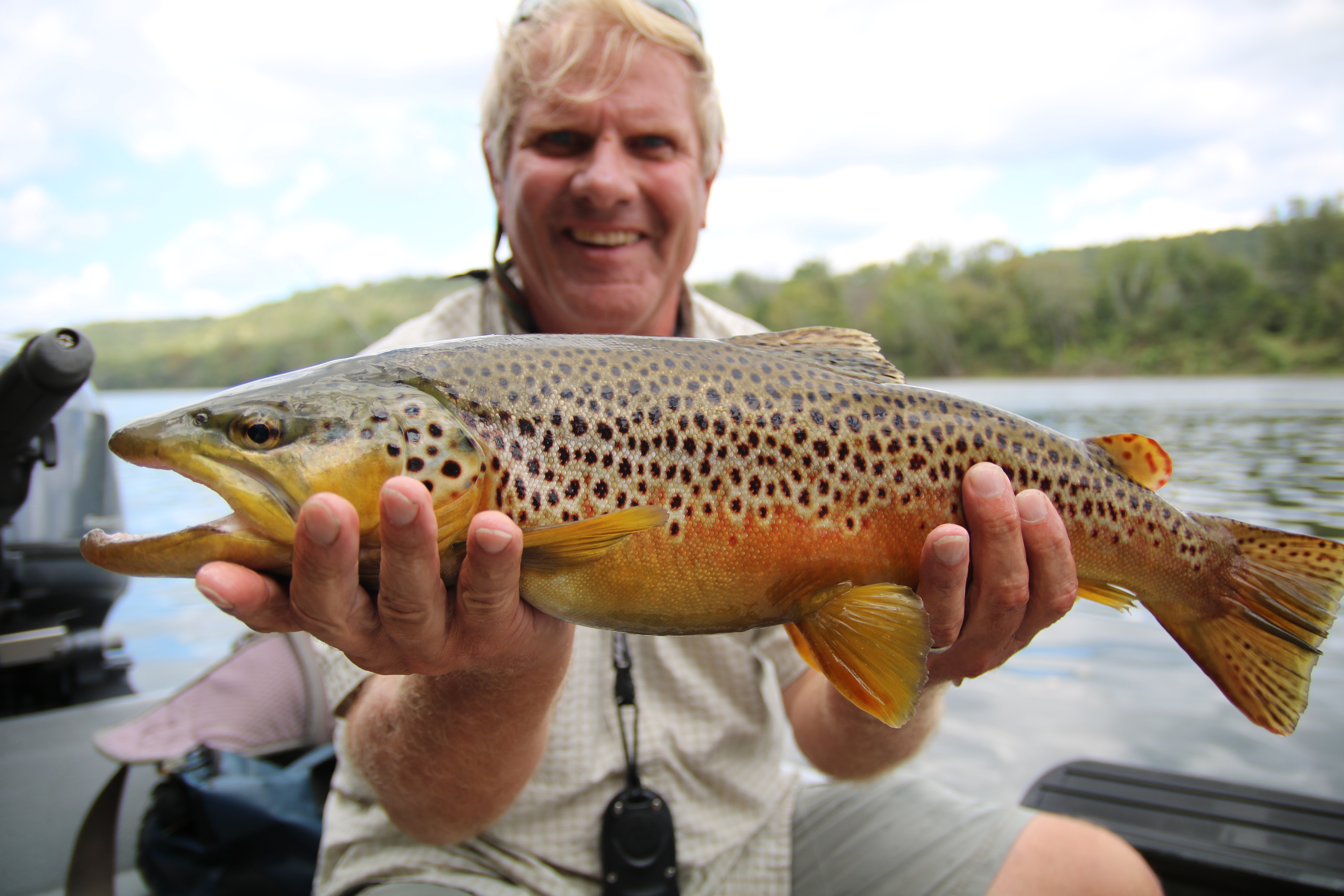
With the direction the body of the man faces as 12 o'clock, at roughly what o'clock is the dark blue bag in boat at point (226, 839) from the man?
The dark blue bag in boat is roughly at 3 o'clock from the man.

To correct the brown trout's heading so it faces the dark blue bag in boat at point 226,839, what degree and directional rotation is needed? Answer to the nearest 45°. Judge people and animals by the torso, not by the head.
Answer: approximately 45° to its right

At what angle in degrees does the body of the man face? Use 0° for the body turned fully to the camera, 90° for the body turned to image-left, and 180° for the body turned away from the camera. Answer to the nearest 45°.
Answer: approximately 0°

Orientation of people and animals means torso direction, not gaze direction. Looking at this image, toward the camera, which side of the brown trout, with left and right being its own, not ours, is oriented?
left
